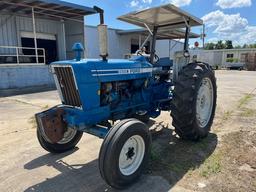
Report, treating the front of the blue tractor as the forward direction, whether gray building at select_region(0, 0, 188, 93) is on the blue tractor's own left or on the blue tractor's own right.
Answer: on the blue tractor's own right

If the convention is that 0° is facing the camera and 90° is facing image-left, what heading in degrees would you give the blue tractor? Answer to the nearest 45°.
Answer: approximately 45°

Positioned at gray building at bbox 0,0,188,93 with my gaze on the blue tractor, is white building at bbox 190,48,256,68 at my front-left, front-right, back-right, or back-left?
back-left

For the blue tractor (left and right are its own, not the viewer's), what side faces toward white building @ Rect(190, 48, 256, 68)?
back
